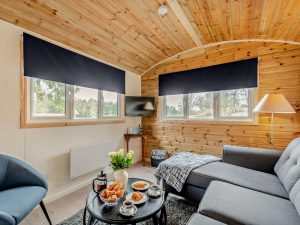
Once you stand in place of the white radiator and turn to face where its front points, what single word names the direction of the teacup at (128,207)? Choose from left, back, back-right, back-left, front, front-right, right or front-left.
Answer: front-right

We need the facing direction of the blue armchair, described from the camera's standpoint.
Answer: facing the viewer and to the right of the viewer

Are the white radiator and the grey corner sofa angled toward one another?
yes

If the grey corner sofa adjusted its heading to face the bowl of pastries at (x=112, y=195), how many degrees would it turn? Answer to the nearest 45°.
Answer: approximately 45° to its left

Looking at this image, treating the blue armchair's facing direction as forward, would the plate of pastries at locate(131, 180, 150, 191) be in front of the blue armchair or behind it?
in front

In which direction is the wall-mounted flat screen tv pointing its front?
toward the camera

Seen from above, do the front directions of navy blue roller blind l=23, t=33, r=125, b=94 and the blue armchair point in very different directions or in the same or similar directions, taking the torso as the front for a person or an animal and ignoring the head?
same or similar directions

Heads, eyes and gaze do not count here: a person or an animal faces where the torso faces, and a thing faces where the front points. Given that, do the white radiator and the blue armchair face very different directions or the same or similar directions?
same or similar directions

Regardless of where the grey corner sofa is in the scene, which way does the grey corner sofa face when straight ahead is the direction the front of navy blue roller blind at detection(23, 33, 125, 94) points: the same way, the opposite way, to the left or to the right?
the opposite way

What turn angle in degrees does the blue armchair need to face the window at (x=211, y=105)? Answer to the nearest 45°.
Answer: approximately 45° to its left

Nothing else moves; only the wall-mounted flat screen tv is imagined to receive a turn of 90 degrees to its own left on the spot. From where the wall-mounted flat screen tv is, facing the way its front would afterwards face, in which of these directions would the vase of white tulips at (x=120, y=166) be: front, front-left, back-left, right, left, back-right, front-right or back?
right

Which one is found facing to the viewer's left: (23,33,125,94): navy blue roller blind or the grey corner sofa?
the grey corner sofa

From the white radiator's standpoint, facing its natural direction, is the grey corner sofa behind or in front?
in front

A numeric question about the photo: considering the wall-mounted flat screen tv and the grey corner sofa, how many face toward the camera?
1

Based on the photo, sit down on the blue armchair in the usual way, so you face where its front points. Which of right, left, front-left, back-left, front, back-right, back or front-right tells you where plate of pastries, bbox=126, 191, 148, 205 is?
front

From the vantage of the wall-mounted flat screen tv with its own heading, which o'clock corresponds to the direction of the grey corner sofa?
The grey corner sofa is roughly at 11 o'clock from the wall-mounted flat screen tv.

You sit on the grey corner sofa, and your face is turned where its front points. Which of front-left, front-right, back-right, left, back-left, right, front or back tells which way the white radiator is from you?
front

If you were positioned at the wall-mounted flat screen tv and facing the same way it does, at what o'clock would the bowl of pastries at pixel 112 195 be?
The bowl of pastries is roughly at 12 o'clock from the wall-mounted flat screen tv.
